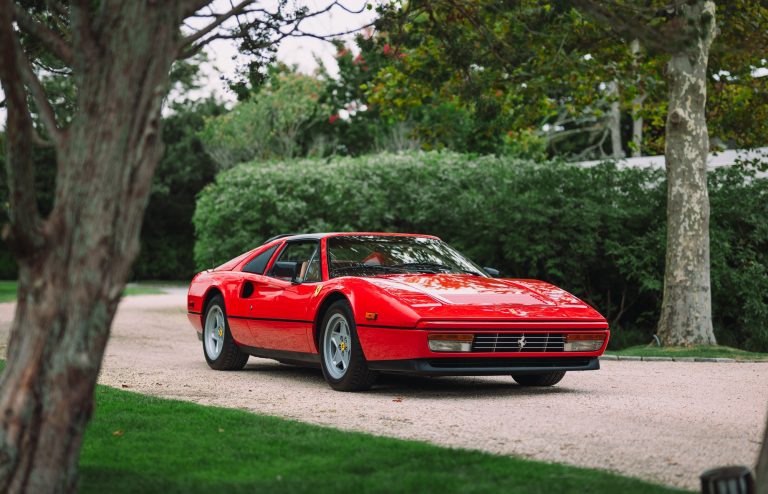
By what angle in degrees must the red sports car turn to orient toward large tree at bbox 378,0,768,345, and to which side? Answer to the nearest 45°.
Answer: approximately 90° to its left

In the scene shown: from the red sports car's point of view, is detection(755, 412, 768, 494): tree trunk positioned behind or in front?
in front

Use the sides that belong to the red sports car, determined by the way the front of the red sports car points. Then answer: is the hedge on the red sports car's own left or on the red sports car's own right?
on the red sports car's own left

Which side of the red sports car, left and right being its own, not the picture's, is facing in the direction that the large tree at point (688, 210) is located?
left

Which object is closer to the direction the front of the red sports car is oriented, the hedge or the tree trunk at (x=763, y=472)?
the tree trunk

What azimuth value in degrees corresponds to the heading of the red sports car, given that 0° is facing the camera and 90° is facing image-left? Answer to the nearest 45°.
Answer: approximately 315°

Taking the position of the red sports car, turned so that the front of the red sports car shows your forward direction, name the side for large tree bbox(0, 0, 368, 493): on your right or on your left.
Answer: on your right
